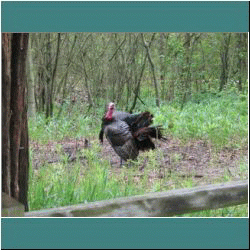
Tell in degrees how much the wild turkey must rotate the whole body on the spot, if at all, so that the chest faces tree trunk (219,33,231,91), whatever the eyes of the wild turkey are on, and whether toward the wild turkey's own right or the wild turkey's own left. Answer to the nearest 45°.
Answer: approximately 135° to the wild turkey's own right

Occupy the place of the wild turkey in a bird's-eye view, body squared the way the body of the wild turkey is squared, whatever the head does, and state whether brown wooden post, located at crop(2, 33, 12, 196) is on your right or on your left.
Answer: on your left

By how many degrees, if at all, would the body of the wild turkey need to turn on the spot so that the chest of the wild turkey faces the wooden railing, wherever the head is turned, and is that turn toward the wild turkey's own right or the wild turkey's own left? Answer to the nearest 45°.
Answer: approximately 90° to the wild turkey's own left

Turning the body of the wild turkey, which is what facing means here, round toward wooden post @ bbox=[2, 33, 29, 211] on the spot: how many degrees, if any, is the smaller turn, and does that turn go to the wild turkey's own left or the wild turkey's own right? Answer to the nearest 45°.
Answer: approximately 90° to the wild turkey's own left

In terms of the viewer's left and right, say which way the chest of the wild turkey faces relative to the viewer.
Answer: facing to the left of the viewer
